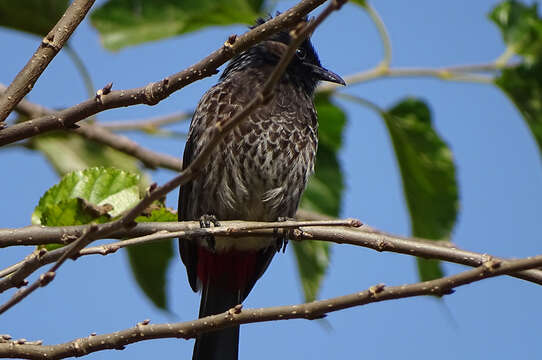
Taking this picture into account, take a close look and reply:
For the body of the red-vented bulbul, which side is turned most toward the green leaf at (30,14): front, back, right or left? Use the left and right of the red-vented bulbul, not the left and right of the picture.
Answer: right

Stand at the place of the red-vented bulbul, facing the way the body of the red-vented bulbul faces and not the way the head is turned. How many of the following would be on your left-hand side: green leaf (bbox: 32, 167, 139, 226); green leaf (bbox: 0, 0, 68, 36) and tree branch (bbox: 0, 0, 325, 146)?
0

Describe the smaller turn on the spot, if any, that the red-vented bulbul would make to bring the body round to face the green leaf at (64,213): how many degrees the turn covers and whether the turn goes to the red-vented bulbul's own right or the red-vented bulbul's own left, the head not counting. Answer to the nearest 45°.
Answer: approximately 90° to the red-vented bulbul's own right

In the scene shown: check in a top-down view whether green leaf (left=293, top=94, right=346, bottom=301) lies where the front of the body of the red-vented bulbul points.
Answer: no

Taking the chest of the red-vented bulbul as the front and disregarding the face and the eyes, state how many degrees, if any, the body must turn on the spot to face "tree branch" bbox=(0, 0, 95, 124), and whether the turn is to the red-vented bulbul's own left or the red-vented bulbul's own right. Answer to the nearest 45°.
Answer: approximately 45° to the red-vented bulbul's own right

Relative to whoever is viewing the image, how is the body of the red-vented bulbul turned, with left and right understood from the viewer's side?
facing the viewer and to the right of the viewer

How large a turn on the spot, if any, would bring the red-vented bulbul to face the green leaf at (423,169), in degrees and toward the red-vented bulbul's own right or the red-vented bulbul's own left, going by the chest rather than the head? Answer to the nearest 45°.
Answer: approximately 45° to the red-vented bulbul's own left

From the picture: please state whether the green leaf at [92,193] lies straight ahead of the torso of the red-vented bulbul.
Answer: no

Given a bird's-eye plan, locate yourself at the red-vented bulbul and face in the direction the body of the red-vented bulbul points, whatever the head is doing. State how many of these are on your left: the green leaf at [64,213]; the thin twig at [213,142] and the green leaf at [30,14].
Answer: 0

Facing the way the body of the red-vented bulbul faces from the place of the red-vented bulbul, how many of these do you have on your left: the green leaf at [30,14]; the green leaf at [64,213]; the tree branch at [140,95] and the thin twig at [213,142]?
0

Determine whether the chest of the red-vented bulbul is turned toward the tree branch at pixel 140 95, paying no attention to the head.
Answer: no

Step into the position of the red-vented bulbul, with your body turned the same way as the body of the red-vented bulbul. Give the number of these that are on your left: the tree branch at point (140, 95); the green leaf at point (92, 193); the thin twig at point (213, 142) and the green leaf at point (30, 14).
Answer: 0

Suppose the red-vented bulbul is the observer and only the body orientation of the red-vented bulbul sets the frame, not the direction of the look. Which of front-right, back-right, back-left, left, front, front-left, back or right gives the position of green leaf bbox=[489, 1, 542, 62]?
front-left
